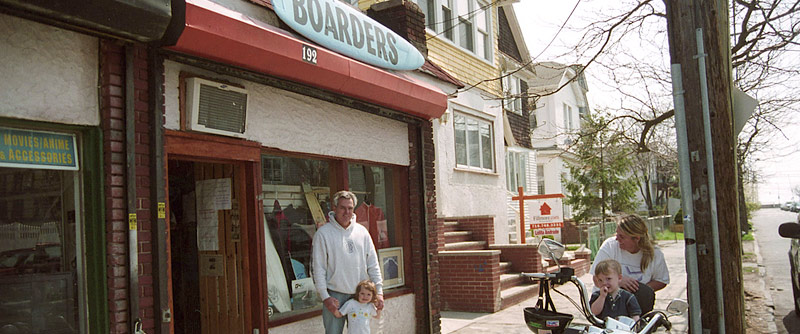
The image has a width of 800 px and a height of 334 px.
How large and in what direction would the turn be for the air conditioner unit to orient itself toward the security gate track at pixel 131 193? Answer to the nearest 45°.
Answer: approximately 90° to its right

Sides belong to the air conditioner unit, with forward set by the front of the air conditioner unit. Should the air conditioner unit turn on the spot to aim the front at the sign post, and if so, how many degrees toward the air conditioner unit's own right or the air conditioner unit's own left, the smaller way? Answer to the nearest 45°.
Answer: approximately 90° to the air conditioner unit's own left

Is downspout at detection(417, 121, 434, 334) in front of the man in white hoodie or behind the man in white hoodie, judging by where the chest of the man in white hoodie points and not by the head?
behind

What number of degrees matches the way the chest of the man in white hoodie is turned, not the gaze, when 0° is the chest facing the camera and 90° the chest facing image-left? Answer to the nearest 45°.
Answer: approximately 0°

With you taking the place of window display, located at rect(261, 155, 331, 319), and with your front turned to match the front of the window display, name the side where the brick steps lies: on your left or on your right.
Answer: on your left

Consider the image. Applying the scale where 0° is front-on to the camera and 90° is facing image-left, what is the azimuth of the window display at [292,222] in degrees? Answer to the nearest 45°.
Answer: approximately 315°

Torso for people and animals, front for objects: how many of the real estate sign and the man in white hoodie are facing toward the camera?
2

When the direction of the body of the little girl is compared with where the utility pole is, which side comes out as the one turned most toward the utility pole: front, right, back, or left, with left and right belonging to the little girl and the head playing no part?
left

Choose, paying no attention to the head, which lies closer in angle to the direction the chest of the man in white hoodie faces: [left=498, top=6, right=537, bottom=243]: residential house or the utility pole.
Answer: the utility pole

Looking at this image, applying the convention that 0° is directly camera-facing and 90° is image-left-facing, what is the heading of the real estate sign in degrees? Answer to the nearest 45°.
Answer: approximately 0°

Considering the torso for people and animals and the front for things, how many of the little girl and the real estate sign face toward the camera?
2

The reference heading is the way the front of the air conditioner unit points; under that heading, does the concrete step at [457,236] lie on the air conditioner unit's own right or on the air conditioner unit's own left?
on the air conditioner unit's own left
